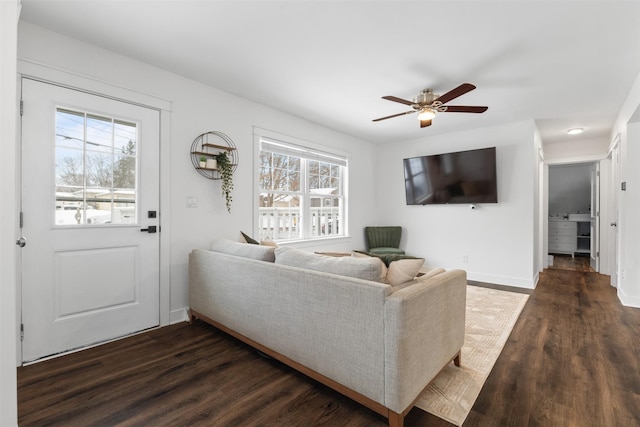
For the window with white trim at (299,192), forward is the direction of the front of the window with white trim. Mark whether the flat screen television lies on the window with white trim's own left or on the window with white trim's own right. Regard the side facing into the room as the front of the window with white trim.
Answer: on the window with white trim's own left

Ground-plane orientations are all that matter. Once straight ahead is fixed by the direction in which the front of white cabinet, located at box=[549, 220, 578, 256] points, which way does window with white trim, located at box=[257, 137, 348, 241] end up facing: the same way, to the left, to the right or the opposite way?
to the left

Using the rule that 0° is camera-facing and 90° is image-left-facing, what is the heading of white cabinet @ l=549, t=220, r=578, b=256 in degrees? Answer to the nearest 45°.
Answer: approximately 0°

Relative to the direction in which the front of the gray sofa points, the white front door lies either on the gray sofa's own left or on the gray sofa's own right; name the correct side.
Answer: on the gray sofa's own left
